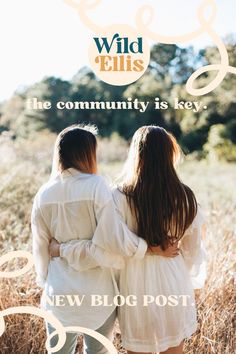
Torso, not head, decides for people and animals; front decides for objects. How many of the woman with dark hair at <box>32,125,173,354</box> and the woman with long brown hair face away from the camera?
2

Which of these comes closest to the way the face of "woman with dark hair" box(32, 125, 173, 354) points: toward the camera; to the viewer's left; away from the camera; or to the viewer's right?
away from the camera

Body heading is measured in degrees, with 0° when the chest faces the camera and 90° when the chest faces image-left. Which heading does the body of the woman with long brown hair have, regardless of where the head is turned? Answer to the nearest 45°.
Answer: approximately 180°

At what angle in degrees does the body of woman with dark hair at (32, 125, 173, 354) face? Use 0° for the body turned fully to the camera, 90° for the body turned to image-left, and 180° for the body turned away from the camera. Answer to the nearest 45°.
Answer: approximately 180°

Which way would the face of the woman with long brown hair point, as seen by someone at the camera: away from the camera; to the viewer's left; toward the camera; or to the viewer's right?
away from the camera
